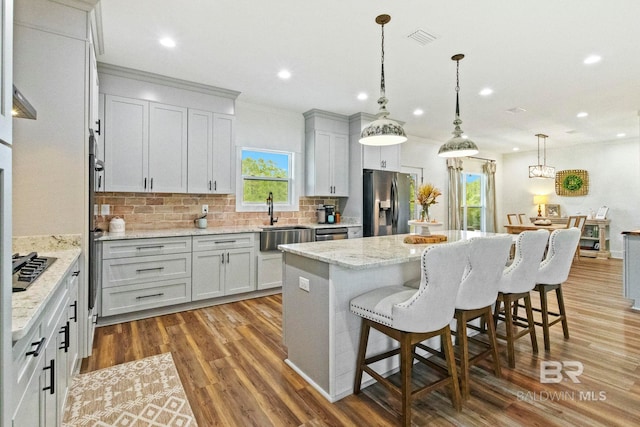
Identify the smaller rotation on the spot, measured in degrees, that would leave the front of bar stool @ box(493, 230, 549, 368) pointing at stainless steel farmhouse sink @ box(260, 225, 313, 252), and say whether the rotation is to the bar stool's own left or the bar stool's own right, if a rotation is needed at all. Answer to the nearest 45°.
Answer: approximately 45° to the bar stool's own left

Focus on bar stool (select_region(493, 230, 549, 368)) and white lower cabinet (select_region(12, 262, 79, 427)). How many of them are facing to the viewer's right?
1

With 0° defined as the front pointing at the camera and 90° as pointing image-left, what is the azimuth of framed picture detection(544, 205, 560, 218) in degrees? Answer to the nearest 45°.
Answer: approximately 0°

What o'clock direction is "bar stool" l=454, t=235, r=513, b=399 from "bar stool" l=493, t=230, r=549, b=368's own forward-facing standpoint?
"bar stool" l=454, t=235, r=513, b=399 is roughly at 8 o'clock from "bar stool" l=493, t=230, r=549, b=368.

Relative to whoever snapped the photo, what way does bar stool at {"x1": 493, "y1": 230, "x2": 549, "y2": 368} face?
facing away from the viewer and to the left of the viewer

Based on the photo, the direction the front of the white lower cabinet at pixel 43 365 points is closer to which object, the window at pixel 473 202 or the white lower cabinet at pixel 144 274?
the window

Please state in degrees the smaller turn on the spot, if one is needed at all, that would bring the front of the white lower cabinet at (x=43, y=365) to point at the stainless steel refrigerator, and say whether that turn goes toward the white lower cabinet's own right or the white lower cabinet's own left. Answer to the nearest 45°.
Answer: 0° — it already faces it

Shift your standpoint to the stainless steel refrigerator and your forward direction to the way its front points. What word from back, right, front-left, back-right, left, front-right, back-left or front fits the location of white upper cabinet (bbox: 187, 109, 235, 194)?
right

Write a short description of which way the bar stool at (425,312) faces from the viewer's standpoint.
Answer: facing away from the viewer and to the left of the viewer

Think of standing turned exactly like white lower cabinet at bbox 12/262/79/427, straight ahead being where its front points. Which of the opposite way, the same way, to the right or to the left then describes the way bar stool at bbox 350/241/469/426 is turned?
to the left

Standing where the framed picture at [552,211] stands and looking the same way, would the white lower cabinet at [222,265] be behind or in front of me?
in front

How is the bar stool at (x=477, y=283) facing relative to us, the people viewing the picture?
facing away from the viewer and to the left of the viewer

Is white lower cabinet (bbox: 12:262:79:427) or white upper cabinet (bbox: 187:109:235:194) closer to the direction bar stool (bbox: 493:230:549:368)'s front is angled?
the white upper cabinet

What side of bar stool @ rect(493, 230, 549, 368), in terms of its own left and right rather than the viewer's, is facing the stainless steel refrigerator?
front
